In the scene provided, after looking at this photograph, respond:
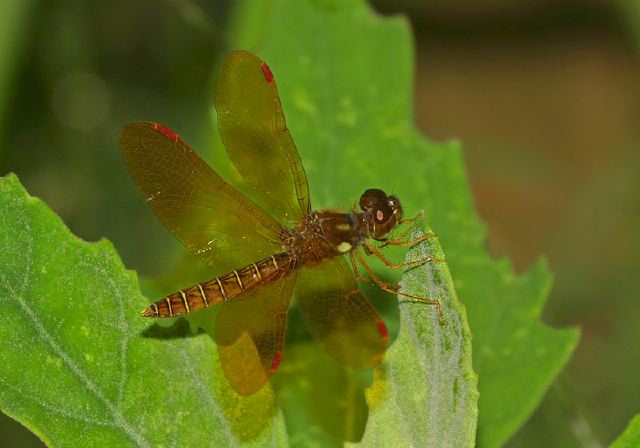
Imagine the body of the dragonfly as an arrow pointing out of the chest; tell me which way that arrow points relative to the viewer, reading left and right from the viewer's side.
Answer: facing to the right of the viewer

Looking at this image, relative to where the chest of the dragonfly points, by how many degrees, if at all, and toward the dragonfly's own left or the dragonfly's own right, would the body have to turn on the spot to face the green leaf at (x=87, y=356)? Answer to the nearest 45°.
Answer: approximately 135° to the dragonfly's own right
